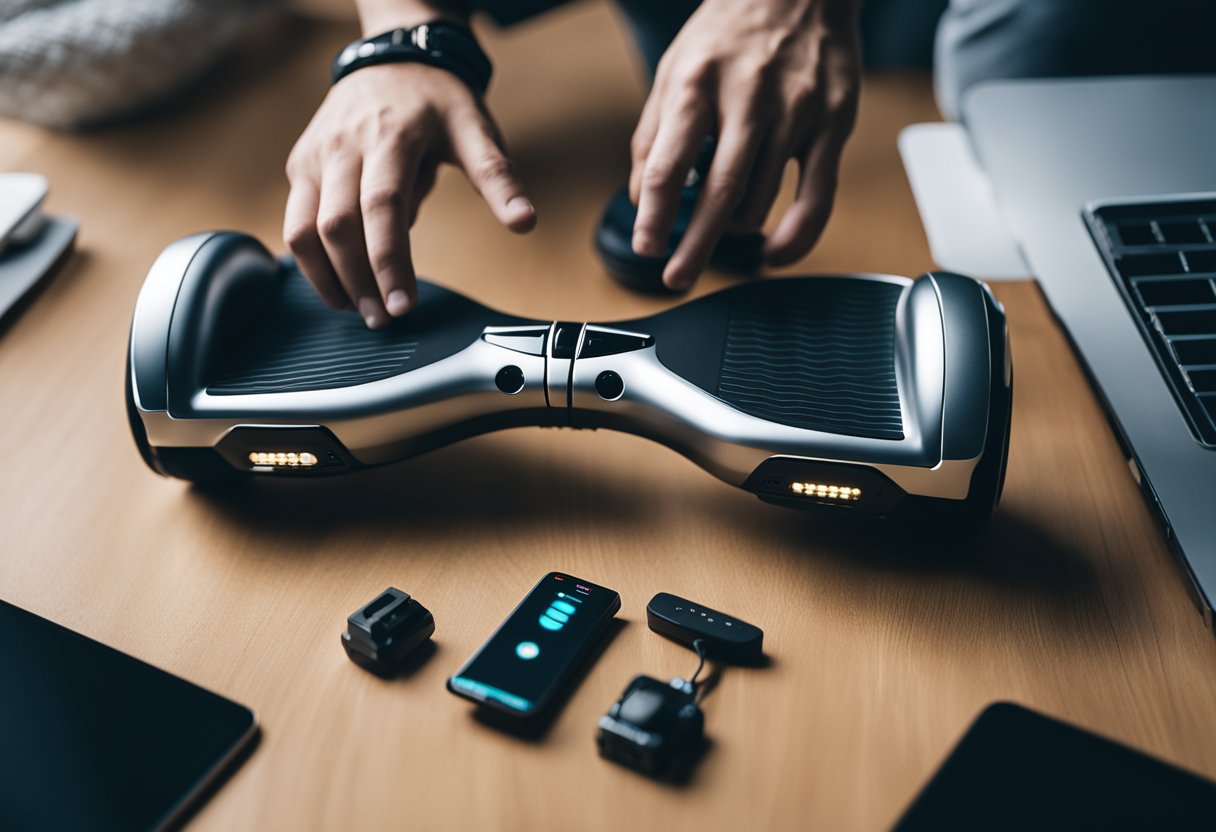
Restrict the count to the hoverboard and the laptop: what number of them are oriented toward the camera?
1

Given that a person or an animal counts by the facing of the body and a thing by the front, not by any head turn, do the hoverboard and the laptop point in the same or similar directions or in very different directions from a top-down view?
very different directions
